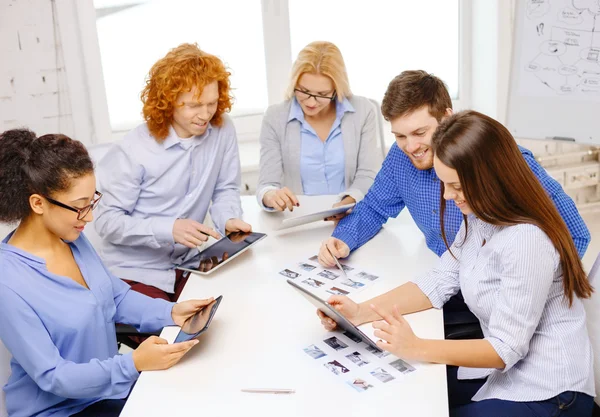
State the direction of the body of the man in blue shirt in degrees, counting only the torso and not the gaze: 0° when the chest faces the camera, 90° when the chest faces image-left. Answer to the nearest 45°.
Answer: approximately 45°

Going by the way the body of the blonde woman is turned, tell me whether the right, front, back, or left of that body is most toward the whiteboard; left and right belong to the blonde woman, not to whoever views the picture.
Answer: left

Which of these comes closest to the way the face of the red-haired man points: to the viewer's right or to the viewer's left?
to the viewer's right

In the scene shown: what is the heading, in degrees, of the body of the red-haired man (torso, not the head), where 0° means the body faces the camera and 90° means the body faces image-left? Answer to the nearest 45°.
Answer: approximately 315°

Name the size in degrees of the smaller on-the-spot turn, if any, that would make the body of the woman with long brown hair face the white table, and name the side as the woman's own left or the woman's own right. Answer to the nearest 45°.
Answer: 0° — they already face it

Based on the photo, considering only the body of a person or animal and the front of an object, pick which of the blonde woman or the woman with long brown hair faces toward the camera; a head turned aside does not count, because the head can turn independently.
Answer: the blonde woman

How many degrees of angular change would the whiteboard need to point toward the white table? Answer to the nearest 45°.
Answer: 0° — it already faces it

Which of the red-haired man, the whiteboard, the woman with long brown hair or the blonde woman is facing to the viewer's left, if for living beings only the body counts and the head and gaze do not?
the woman with long brown hair

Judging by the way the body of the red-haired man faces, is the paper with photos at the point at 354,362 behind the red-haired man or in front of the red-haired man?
in front

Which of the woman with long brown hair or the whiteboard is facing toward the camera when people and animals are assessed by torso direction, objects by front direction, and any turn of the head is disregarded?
the whiteboard

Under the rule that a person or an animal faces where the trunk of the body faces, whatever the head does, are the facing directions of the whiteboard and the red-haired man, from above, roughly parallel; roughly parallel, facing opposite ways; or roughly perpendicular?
roughly perpendicular

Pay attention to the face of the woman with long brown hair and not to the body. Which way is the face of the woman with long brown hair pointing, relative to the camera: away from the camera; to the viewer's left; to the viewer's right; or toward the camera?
to the viewer's left

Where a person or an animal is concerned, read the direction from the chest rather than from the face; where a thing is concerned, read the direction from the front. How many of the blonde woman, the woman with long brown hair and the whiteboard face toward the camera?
2

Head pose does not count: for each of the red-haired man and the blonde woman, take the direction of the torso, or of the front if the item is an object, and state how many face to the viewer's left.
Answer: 0

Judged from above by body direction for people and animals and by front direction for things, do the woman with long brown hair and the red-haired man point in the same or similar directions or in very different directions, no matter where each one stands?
very different directions

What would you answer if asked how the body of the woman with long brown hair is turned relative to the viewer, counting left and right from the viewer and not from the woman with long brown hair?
facing to the left of the viewer

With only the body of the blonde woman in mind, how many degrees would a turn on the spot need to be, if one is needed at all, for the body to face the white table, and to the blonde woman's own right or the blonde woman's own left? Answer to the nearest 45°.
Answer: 0° — they already face it

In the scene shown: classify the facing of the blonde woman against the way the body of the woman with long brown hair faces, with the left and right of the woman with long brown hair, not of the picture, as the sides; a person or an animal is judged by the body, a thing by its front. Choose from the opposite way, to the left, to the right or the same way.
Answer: to the left
